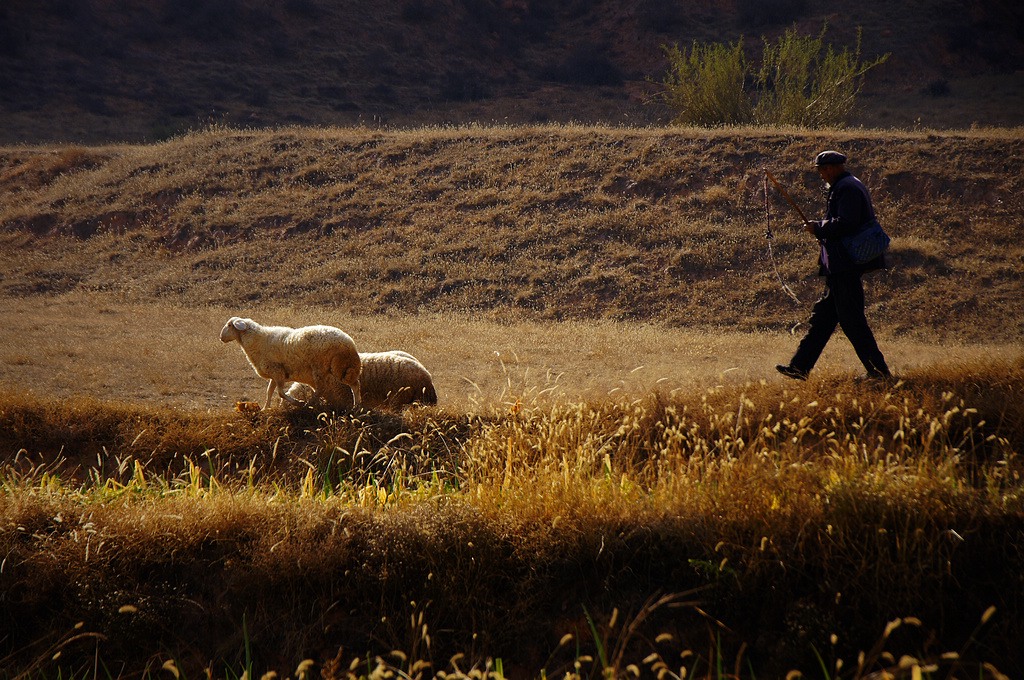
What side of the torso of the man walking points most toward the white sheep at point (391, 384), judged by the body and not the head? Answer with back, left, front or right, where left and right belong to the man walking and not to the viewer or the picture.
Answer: front

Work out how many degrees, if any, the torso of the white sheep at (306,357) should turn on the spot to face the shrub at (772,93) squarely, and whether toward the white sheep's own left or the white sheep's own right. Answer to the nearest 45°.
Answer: approximately 135° to the white sheep's own right

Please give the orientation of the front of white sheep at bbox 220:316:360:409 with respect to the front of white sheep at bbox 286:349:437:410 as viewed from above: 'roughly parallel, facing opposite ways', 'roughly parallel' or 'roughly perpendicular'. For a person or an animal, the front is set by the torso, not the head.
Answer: roughly parallel

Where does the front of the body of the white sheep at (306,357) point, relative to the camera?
to the viewer's left

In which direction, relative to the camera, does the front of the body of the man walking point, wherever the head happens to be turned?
to the viewer's left

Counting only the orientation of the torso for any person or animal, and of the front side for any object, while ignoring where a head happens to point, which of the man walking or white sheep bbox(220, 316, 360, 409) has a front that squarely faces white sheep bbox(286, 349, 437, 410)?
the man walking

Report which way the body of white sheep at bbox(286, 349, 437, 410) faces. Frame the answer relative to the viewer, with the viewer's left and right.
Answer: facing to the left of the viewer

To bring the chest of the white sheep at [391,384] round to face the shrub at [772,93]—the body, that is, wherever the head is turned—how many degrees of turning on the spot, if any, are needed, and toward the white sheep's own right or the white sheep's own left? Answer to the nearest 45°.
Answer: approximately 135° to the white sheep's own right

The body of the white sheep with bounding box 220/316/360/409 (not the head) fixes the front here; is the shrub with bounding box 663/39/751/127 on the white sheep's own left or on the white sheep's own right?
on the white sheep's own right
